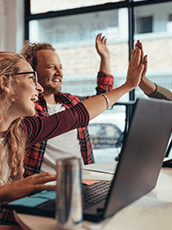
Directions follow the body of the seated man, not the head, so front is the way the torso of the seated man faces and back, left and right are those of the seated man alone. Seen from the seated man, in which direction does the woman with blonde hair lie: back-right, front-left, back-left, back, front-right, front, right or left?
front-right

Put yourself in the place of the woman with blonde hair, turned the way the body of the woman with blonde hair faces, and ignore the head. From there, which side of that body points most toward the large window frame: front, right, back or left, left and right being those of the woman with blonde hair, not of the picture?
left

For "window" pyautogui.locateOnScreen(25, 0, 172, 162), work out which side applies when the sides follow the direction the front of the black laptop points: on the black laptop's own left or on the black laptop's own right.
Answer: on the black laptop's own right

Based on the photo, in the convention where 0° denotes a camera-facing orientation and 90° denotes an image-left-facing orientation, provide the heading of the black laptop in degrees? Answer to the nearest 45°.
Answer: approximately 135°

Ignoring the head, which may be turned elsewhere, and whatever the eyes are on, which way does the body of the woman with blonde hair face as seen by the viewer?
to the viewer's right

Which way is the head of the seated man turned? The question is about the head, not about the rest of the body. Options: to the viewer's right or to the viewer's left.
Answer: to the viewer's right

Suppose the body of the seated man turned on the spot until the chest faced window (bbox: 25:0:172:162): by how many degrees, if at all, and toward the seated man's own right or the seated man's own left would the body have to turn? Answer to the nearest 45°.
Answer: approximately 135° to the seated man's own left

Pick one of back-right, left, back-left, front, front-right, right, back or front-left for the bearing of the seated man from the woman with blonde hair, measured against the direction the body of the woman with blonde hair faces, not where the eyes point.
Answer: left

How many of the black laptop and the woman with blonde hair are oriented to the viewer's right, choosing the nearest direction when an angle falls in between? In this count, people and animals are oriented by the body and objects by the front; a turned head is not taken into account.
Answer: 1

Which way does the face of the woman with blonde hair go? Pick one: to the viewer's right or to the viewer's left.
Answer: to the viewer's right
